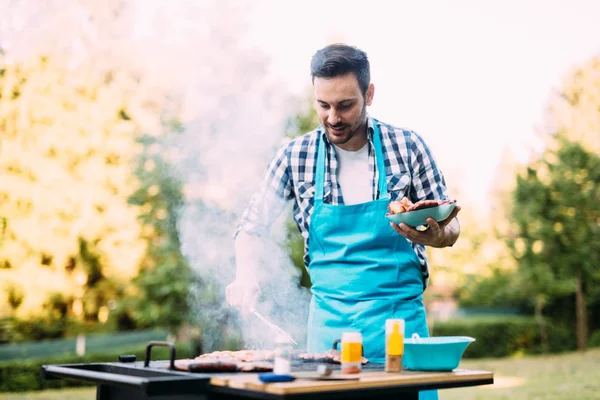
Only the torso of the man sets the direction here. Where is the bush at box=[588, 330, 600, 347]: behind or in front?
behind

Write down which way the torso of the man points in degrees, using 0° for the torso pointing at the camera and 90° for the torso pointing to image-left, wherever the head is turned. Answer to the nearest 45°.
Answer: approximately 0°

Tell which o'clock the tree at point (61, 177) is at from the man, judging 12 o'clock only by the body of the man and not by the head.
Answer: The tree is roughly at 5 o'clock from the man.

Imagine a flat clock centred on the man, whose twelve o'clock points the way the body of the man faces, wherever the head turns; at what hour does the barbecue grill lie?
The barbecue grill is roughly at 1 o'clock from the man.
